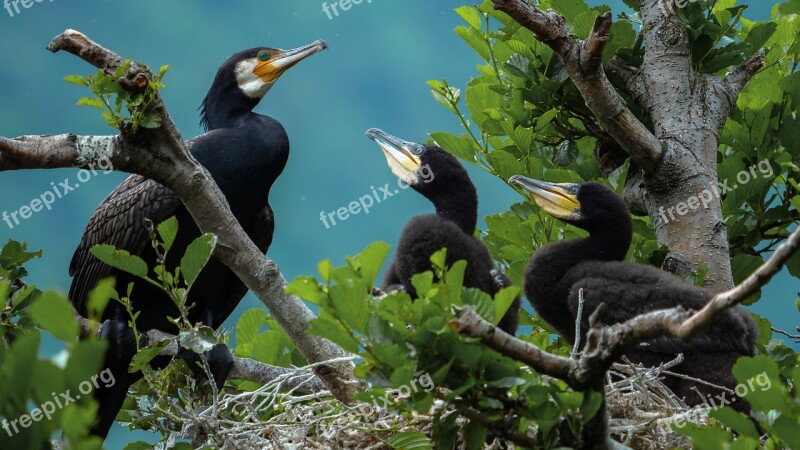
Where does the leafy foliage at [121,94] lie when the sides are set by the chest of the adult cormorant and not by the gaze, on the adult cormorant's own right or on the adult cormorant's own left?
on the adult cormorant's own right

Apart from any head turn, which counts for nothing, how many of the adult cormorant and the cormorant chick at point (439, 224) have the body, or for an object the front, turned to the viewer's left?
1

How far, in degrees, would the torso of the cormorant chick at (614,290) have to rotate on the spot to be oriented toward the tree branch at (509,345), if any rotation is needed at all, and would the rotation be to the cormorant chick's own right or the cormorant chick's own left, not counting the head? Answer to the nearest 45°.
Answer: approximately 90° to the cormorant chick's own left

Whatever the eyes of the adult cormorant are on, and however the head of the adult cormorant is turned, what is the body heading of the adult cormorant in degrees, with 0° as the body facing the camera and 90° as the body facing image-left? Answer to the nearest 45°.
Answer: approximately 270°

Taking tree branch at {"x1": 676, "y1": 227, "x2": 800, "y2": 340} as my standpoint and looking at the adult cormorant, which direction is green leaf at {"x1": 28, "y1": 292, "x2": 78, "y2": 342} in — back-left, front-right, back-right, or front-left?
front-left

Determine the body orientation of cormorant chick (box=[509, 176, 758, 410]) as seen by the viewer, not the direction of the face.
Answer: to the viewer's left

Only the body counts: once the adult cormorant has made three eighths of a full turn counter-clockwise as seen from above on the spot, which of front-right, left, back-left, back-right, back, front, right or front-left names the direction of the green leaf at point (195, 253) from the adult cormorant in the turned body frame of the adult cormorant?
back-left

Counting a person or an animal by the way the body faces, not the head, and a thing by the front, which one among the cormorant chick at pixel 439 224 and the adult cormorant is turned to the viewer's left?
the cormorant chick

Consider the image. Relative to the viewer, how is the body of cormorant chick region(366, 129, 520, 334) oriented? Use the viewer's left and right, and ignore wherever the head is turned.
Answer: facing to the left of the viewer

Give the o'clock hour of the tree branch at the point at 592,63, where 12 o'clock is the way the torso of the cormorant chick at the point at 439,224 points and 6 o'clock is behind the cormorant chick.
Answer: The tree branch is roughly at 7 o'clock from the cormorant chick.

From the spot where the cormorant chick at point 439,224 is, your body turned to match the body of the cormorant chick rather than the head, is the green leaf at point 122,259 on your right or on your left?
on your left
